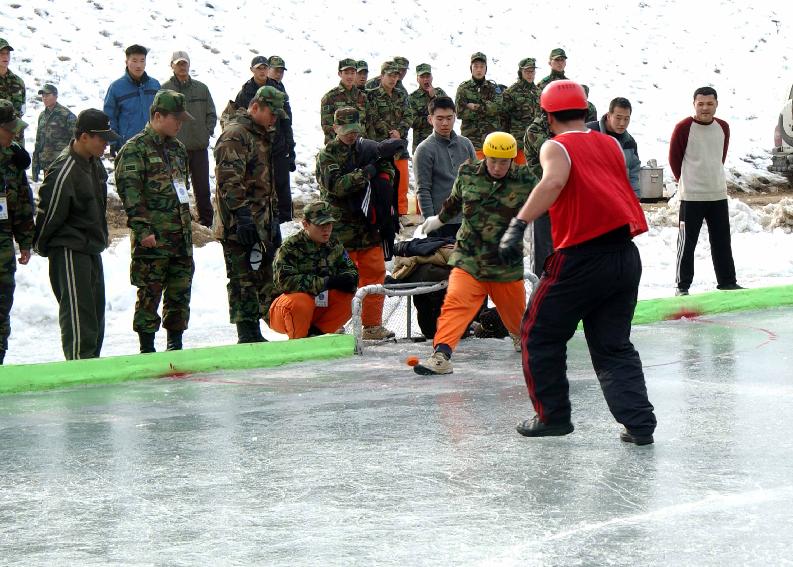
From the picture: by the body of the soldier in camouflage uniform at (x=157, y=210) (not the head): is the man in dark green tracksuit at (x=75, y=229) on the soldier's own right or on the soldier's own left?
on the soldier's own right

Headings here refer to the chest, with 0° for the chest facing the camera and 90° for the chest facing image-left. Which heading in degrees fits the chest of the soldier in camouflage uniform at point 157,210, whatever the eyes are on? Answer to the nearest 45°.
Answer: approximately 315°

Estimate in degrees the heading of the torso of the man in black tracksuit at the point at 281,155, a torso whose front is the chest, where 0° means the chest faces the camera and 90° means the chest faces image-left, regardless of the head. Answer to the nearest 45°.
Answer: approximately 315°

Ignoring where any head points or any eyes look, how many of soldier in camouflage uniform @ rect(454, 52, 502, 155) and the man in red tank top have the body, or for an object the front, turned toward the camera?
1

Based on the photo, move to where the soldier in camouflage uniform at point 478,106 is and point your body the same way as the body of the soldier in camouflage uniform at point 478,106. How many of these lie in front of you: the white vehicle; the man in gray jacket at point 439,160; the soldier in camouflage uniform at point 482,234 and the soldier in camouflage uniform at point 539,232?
3

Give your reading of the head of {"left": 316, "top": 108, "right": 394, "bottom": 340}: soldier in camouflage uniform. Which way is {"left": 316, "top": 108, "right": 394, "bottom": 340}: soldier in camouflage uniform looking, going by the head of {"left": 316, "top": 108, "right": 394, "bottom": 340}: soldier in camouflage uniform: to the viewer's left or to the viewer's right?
to the viewer's right
